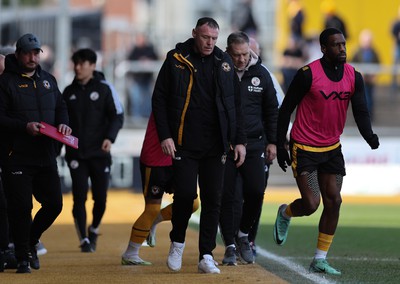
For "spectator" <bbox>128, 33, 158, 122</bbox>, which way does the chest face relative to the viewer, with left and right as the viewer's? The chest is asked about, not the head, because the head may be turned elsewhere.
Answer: facing the viewer

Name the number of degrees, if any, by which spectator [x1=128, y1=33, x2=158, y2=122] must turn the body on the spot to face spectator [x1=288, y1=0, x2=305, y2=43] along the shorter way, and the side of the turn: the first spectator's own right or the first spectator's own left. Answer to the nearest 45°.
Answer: approximately 90° to the first spectator's own left

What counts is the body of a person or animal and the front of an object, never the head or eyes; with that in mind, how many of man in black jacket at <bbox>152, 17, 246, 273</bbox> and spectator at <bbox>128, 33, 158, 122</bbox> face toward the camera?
2

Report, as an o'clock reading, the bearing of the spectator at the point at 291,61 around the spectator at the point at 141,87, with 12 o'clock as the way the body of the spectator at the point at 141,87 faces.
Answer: the spectator at the point at 291,61 is roughly at 9 o'clock from the spectator at the point at 141,87.

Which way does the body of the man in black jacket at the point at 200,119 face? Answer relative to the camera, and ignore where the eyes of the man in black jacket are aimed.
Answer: toward the camera

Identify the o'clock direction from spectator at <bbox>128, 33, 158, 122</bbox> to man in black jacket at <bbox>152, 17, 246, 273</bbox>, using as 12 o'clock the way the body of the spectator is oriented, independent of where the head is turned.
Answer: The man in black jacket is roughly at 12 o'clock from the spectator.

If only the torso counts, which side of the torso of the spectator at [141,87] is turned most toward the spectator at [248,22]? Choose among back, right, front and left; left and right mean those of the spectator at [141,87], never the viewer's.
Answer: left

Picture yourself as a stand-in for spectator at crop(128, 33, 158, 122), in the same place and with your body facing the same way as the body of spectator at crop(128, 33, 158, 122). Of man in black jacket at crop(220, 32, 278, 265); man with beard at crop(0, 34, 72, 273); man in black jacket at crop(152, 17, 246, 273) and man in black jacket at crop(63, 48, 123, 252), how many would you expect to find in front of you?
4

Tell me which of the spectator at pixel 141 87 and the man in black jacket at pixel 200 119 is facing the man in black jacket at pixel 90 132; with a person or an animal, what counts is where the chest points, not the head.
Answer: the spectator
